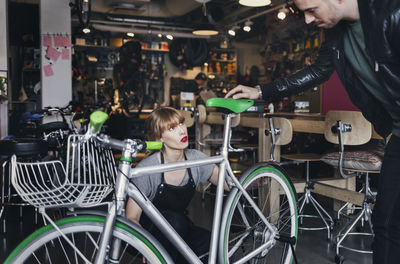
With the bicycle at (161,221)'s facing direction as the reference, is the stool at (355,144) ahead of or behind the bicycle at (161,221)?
behind

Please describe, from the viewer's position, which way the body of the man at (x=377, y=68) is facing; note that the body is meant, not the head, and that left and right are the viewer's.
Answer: facing the viewer and to the left of the viewer

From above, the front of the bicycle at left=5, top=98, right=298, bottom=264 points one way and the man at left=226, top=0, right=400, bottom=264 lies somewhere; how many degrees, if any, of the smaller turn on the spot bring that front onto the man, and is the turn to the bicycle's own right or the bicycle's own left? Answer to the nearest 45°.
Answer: approximately 135° to the bicycle's own left

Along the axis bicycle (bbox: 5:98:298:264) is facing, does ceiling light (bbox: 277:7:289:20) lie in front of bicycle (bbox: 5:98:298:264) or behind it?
behind

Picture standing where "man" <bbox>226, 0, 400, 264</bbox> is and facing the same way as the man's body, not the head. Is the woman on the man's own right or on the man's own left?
on the man's own right

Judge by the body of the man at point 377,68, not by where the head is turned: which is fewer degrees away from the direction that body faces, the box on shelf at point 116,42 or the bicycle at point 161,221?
the bicycle

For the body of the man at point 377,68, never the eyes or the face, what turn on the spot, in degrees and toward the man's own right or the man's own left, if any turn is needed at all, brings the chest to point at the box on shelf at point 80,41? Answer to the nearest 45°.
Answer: approximately 90° to the man's own right

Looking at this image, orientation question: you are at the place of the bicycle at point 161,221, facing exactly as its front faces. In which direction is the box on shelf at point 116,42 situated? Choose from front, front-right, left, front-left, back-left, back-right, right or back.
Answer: back-right

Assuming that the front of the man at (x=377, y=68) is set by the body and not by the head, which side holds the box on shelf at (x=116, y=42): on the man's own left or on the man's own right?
on the man's own right

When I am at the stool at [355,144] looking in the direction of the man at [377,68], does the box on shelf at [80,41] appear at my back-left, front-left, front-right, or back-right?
back-right

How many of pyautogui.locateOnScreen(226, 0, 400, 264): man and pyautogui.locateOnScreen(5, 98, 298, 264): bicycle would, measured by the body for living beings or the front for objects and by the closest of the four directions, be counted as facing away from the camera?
0
